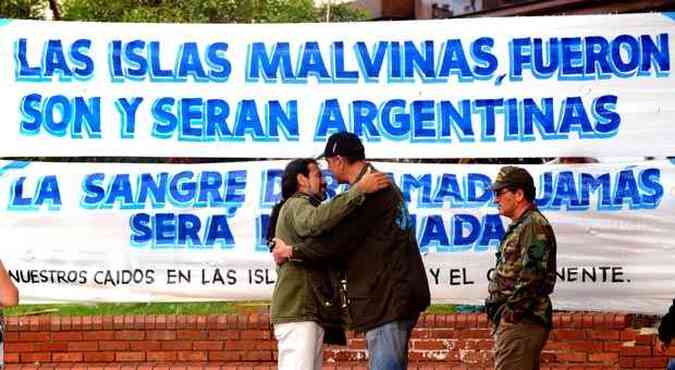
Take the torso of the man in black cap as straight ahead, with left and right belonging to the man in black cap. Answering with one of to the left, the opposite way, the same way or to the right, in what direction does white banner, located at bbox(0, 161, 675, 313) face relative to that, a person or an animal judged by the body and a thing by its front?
to the left

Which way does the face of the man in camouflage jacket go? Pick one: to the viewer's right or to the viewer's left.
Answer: to the viewer's left

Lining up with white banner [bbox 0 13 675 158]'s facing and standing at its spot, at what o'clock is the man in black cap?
The man in black cap is roughly at 12 o'clock from the white banner.

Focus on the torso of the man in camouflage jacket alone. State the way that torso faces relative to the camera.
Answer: to the viewer's left

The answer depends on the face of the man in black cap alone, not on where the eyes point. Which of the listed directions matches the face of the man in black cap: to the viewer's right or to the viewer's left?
to the viewer's left

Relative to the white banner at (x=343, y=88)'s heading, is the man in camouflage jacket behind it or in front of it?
in front

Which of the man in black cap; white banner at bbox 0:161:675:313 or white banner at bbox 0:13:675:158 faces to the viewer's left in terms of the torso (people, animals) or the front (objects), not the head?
the man in black cap

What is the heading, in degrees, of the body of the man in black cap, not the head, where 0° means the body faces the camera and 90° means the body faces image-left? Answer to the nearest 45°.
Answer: approximately 90°

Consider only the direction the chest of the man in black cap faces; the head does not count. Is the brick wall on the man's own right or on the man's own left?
on the man's own right

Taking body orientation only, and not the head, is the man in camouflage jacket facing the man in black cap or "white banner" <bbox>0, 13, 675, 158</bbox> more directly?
the man in black cap

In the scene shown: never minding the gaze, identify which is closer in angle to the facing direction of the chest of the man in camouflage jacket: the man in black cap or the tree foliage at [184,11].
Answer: the man in black cap
